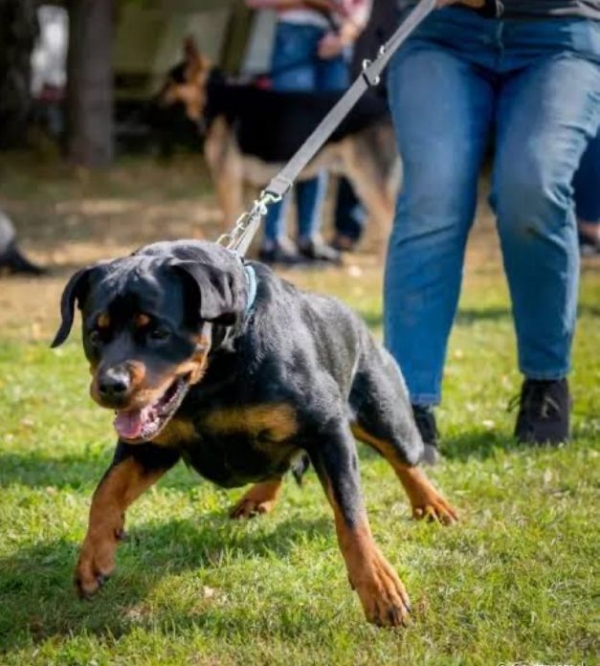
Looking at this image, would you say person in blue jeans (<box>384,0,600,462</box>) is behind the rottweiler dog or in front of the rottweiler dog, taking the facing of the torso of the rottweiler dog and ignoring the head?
behind

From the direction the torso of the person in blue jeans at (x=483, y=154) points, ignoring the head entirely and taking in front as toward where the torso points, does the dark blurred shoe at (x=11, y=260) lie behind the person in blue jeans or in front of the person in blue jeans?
behind

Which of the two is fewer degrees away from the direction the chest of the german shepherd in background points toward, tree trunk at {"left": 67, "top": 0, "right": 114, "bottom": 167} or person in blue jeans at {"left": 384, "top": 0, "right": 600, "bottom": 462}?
the tree trunk

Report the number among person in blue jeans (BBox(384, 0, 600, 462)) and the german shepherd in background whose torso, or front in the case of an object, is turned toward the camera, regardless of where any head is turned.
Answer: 1

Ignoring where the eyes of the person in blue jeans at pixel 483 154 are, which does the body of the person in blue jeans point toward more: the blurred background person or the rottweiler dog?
the rottweiler dog

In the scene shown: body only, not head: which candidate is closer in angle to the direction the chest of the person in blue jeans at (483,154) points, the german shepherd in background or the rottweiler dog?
the rottweiler dog

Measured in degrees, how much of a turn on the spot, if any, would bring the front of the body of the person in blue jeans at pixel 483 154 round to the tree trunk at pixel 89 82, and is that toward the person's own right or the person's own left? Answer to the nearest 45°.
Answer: approximately 135° to the person's own right

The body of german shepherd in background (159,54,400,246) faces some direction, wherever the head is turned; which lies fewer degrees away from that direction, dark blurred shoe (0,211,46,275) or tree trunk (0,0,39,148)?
the dark blurred shoe

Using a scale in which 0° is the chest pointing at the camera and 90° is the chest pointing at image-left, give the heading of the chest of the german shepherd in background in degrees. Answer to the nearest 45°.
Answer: approximately 90°

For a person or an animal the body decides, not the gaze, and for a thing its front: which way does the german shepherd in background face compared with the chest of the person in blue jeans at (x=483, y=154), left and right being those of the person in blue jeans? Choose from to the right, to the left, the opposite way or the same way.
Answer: to the right
